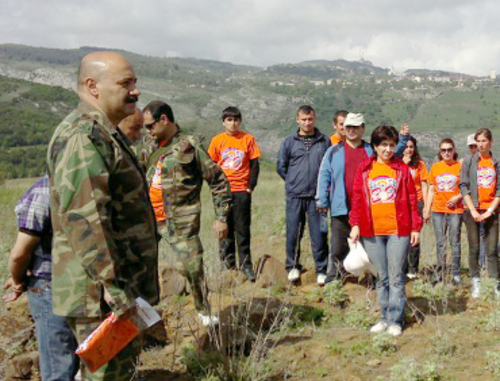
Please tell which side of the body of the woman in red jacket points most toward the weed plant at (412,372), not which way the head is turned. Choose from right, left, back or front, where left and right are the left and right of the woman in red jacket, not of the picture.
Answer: front

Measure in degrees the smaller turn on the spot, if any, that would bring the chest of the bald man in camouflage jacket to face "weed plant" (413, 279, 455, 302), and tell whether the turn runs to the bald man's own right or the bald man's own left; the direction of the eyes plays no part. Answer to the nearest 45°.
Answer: approximately 45° to the bald man's own left

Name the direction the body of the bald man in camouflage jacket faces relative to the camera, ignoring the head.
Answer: to the viewer's right

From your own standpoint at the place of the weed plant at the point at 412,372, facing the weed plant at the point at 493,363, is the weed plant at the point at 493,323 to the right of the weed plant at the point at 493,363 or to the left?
left

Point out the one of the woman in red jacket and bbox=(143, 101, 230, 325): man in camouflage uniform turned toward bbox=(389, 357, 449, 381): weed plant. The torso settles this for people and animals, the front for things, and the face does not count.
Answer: the woman in red jacket

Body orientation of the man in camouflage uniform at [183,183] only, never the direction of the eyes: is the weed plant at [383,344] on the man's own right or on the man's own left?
on the man's own left

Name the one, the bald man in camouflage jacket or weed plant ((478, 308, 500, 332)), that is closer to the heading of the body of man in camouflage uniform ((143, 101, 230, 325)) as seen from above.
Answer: the bald man in camouflage jacket

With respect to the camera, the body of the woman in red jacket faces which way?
toward the camera

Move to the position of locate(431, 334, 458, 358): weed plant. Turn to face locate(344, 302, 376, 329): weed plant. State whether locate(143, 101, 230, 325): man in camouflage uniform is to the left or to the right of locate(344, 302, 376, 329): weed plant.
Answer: left

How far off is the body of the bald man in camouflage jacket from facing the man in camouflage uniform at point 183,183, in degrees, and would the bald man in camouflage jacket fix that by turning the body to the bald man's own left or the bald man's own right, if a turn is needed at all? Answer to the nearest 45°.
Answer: approximately 90° to the bald man's own left

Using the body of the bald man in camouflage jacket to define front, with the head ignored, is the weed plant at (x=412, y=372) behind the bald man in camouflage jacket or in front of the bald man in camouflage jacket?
in front
